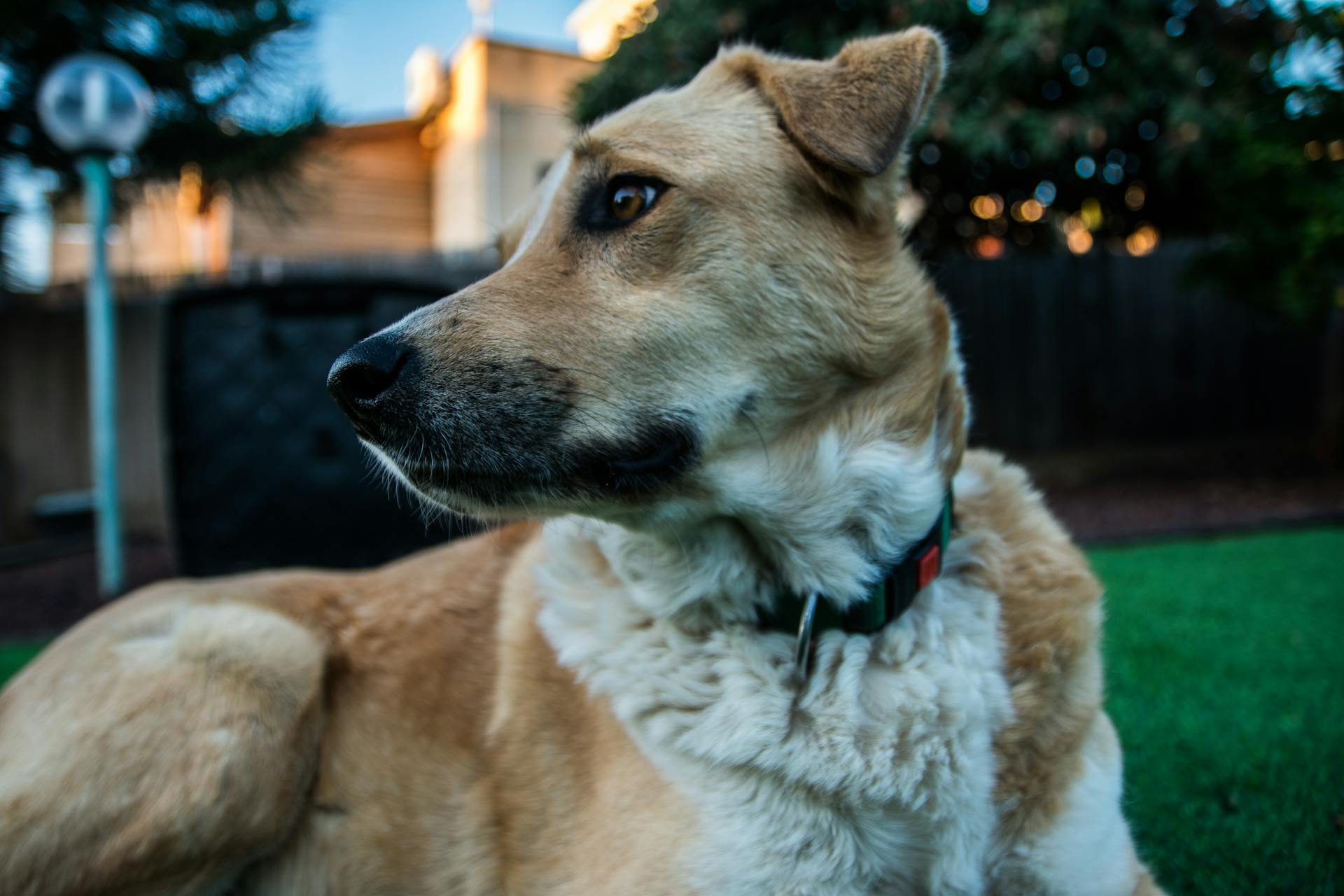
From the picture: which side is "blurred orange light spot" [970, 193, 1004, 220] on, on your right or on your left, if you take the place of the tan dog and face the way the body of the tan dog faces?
on your left

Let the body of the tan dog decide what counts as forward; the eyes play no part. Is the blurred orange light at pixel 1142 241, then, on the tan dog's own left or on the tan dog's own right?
on the tan dog's own left

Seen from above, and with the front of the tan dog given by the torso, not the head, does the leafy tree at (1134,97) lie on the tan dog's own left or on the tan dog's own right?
on the tan dog's own left

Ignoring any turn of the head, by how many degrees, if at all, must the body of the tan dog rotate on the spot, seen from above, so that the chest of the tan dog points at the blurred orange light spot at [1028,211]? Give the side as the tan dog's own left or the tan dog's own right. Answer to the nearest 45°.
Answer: approximately 90° to the tan dog's own left

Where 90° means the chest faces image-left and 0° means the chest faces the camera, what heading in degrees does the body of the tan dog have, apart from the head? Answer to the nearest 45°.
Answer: approximately 315°

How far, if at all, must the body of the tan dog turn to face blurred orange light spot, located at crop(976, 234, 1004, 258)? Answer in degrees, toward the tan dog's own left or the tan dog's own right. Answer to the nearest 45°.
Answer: approximately 90° to the tan dog's own left

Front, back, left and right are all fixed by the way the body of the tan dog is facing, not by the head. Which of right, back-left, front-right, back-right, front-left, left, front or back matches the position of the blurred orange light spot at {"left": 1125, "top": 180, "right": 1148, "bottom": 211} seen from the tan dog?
left

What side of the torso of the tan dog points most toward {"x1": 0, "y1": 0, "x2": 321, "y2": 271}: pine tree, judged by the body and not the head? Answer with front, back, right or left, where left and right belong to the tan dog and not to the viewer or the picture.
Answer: back

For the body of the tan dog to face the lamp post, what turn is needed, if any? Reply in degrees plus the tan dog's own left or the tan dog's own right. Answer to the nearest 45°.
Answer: approximately 180°
